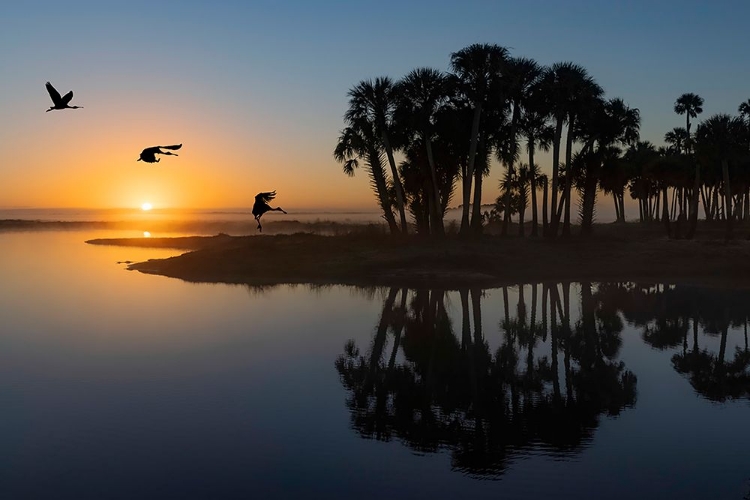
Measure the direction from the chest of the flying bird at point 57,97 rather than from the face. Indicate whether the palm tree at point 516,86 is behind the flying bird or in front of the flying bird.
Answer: in front

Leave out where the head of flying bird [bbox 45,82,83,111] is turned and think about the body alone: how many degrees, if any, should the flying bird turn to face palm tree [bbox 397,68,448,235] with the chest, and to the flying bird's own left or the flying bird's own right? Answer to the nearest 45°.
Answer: approximately 45° to the flying bird's own left

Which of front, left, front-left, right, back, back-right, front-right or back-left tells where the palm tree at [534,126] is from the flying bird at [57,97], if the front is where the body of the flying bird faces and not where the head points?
front-left

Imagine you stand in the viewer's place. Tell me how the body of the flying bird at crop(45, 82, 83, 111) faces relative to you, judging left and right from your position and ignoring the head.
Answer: facing to the right of the viewer

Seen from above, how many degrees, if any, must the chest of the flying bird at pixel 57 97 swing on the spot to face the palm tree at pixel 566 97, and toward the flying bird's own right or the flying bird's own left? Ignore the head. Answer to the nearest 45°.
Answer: approximately 45° to the flying bird's own left
